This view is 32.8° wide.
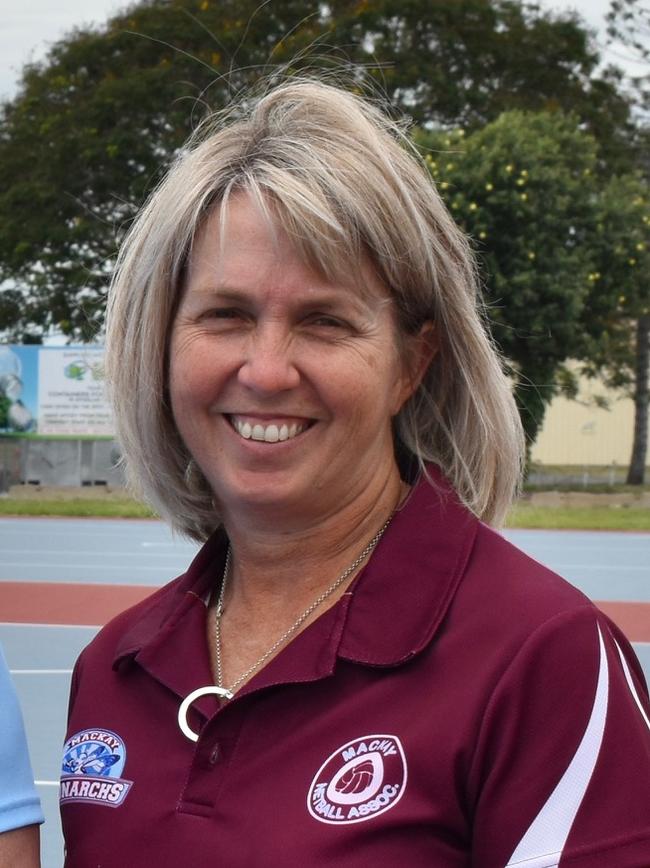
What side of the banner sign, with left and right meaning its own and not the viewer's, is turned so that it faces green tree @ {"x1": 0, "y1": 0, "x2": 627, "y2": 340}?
back

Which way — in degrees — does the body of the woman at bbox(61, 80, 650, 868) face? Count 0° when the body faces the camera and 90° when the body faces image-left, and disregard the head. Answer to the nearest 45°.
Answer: approximately 45°

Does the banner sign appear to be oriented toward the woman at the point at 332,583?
yes

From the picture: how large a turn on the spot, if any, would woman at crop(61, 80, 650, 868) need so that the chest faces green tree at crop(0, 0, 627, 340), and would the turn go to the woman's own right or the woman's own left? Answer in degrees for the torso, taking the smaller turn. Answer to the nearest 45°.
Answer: approximately 135° to the woman's own right

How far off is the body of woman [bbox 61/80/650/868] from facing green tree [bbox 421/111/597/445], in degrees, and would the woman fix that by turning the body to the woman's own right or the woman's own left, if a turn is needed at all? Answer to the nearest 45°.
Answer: approximately 135° to the woman's own right

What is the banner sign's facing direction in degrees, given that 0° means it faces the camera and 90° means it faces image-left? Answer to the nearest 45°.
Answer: approximately 0°

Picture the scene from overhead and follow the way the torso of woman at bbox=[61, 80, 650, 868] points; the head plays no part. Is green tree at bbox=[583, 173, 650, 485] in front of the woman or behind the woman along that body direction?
behind
